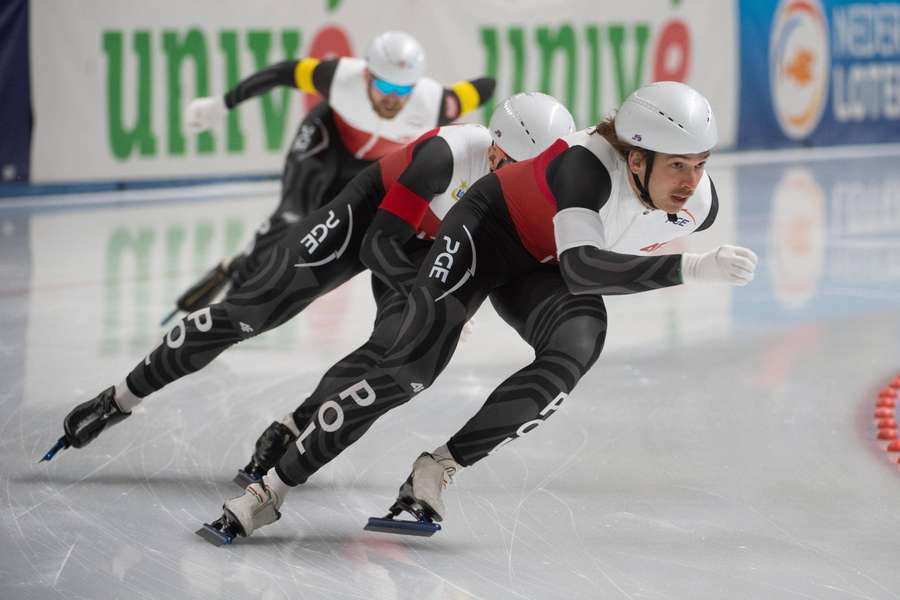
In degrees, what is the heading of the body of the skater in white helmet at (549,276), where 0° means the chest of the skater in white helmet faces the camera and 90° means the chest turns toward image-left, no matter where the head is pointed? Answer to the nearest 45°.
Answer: approximately 315°

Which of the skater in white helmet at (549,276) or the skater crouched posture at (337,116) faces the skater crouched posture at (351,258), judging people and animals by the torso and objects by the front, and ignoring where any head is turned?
the skater crouched posture at (337,116)

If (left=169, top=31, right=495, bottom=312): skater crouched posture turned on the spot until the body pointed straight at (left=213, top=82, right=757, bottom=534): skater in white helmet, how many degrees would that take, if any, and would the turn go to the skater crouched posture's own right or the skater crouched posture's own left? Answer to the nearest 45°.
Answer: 0° — they already face them

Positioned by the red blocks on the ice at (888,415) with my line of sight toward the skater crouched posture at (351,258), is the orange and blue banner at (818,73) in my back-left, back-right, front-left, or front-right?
back-right

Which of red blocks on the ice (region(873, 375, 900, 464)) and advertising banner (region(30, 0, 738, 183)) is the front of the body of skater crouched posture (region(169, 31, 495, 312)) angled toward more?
the red blocks on the ice

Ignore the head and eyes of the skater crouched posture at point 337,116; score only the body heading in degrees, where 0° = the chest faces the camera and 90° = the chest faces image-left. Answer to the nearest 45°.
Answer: approximately 0°

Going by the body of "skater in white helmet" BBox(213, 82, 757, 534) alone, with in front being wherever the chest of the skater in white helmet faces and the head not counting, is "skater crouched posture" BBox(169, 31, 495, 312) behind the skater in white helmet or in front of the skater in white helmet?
behind

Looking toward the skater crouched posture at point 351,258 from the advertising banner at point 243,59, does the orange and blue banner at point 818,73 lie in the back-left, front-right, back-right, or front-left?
back-left
